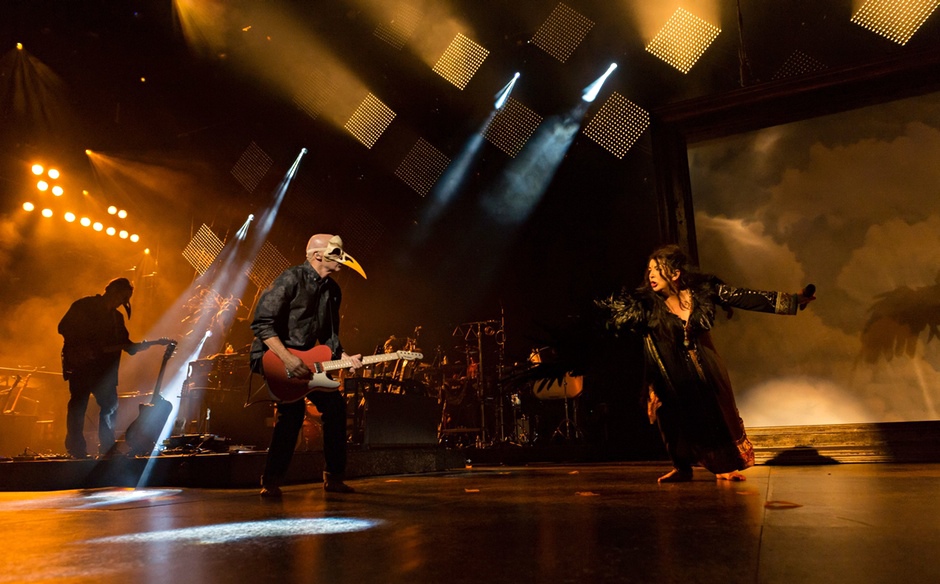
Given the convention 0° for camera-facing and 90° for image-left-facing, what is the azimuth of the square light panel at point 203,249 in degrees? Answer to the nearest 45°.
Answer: approximately 0°

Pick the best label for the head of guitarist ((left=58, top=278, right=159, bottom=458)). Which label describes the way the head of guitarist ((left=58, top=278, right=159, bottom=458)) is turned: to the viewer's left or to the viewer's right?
to the viewer's right

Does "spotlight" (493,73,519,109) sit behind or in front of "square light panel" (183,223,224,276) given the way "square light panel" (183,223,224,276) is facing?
in front

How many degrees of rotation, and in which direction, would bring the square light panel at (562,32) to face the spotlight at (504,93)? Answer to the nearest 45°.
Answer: approximately 135° to its right

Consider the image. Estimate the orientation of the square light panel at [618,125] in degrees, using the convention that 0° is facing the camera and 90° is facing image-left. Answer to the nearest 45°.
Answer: approximately 0°

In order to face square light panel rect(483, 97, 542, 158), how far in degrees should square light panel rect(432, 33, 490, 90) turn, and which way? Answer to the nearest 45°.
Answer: approximately 135° to its left

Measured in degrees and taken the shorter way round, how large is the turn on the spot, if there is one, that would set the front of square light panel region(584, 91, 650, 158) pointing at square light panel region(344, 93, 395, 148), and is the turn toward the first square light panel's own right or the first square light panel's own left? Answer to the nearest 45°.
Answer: approximately 90° to the first square light panel's own right

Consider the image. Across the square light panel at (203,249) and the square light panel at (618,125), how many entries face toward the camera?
2
